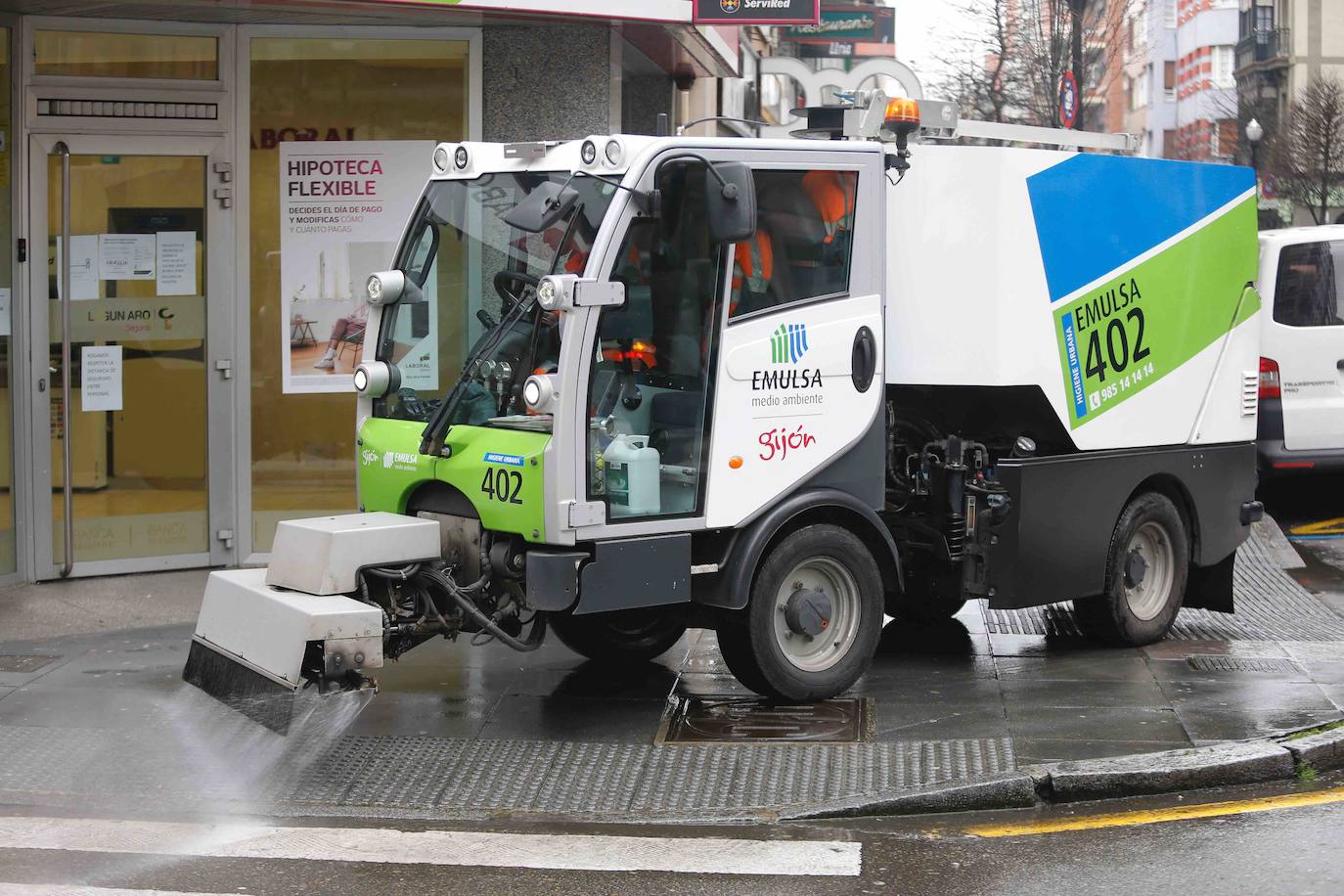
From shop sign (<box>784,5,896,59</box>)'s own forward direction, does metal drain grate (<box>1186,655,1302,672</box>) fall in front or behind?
in front

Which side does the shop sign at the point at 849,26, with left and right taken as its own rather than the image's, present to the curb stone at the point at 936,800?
front

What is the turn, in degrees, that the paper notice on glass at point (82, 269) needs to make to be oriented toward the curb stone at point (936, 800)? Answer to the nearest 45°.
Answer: approximately 45° to its left

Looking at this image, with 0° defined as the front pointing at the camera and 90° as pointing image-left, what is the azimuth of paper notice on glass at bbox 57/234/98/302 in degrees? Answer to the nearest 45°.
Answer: approximately 0°

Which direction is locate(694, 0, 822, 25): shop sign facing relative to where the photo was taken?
toward the camera

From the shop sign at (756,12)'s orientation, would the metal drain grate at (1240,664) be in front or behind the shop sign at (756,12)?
in front

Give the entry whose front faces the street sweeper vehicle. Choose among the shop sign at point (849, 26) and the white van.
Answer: the shop sign

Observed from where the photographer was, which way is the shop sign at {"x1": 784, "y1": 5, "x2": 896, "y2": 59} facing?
facing the viewer

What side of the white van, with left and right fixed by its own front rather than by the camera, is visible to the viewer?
back

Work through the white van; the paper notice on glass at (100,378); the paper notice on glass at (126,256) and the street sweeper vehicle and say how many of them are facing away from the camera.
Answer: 1

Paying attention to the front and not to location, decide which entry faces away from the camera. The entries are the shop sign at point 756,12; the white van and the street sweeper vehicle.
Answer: the white van

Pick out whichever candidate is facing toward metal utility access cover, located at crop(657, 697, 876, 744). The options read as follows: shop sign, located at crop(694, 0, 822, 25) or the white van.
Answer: the shop sign

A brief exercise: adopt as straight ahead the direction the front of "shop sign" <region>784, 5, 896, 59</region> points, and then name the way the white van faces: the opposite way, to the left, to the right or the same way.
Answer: the opposite way

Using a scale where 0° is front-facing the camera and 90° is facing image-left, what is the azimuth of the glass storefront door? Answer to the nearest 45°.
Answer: approximately 0°

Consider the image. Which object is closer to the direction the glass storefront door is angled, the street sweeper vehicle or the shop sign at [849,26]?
the street sweeper vehicle

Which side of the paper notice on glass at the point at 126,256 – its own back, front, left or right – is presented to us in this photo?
front
